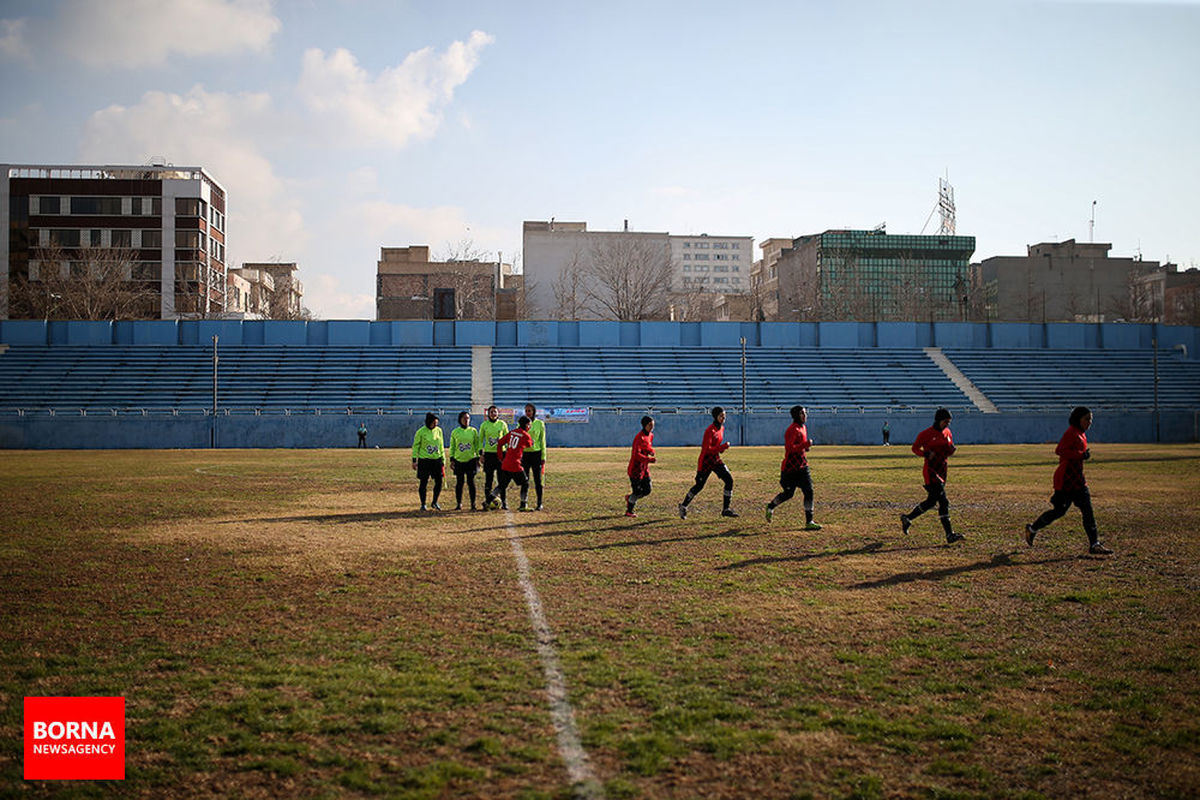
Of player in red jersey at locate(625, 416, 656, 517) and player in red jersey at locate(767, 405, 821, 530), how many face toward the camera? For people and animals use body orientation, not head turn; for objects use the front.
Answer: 0

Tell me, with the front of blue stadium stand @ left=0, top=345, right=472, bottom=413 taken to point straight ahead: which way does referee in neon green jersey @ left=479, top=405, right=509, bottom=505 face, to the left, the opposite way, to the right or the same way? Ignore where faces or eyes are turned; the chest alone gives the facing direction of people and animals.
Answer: the same way

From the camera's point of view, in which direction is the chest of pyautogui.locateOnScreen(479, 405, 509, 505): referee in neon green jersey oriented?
toward the camera

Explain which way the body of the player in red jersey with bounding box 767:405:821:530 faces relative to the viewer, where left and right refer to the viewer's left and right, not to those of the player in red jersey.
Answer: facing to the right of the viewer

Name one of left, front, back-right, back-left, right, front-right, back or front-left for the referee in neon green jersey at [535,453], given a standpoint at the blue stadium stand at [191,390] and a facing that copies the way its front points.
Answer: front

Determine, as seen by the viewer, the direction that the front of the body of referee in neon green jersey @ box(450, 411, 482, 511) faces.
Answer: toward the camera

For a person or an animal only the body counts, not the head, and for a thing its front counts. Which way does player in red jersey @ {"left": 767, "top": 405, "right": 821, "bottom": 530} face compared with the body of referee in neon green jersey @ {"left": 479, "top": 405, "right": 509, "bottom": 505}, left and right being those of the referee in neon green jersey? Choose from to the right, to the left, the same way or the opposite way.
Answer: to the left

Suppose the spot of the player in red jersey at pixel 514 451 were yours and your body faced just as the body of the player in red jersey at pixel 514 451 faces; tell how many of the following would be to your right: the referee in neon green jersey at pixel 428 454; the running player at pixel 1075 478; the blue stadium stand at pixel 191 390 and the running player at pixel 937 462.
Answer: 2

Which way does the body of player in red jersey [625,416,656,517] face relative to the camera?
to the viewer's right

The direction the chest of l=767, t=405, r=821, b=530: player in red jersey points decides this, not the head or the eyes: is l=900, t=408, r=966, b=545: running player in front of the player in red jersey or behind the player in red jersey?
in front

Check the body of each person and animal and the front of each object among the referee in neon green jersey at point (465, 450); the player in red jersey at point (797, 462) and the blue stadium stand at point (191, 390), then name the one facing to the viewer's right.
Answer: the player in red jersey

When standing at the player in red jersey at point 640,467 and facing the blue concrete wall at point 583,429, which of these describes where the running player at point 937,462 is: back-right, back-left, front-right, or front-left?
back-right

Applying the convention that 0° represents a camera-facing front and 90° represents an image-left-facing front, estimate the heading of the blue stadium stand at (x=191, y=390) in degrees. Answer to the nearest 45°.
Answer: approximately 0°

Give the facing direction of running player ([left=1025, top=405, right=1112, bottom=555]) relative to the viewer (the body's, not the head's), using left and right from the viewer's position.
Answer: facing to the right of the viewer
